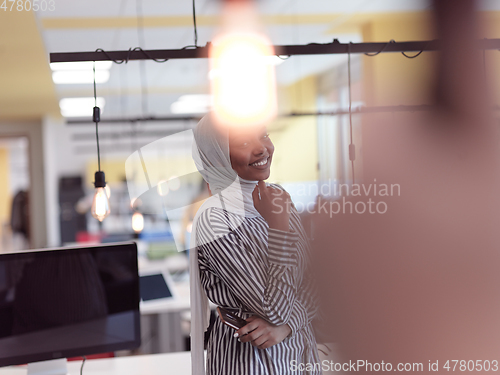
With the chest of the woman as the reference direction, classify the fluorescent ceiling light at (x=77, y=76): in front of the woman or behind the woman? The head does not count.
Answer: behind

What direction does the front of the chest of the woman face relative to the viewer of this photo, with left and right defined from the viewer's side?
facing the viewer and to the right of the viewer

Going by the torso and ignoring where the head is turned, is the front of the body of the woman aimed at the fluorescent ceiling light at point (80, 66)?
no

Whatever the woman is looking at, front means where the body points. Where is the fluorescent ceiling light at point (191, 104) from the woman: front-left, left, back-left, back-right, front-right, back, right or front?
back-left

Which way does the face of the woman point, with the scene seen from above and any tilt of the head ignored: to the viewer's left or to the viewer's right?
to the viewer's right

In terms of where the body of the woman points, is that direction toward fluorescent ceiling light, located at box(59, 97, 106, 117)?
no
